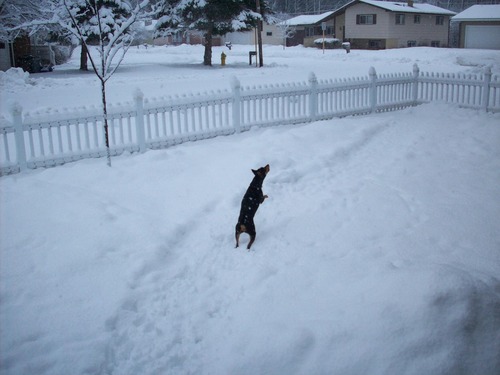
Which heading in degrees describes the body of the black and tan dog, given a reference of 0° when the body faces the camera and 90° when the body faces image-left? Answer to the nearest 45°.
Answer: approximately 225°

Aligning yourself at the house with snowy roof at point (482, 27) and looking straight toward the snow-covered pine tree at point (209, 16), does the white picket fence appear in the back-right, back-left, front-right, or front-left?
front-left

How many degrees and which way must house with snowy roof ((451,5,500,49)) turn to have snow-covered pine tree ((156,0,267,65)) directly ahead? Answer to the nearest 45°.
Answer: approximately 45° to its right

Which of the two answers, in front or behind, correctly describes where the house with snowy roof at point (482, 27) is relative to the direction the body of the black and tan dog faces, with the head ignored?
in front

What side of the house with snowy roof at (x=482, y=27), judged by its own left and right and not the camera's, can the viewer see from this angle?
front

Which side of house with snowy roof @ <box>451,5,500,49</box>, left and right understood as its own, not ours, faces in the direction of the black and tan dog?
front

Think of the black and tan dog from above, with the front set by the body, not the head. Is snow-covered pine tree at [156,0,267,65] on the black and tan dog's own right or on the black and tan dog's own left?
on the black and tan dog's own left

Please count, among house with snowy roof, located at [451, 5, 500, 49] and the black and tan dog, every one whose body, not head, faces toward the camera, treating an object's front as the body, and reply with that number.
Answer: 1

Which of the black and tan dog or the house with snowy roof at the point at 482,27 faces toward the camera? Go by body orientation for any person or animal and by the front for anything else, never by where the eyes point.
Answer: the house with snowy roof

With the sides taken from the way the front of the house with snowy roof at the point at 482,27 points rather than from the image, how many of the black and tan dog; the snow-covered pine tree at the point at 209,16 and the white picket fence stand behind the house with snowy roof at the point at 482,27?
0

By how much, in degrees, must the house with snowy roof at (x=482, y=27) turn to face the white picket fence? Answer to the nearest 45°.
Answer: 0° — it already faces it

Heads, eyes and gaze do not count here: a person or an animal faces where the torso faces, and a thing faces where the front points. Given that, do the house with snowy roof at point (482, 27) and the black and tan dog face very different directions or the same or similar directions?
very different directions
